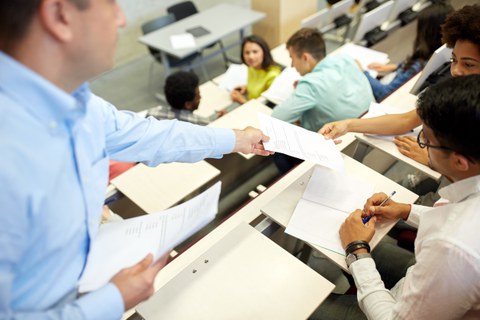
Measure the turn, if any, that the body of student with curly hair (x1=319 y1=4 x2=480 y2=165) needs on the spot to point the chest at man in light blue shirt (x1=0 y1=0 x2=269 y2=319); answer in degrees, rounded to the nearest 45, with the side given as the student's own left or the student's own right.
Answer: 0° — they already face them

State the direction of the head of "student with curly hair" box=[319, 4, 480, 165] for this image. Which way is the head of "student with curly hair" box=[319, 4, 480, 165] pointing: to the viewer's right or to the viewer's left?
to the viewer's left

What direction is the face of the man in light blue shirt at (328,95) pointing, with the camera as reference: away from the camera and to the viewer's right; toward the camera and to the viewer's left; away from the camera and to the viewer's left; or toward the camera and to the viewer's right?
away from the camera and to the viewer's left

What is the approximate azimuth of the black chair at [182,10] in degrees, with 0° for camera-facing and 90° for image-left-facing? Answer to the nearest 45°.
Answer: approximately 315°

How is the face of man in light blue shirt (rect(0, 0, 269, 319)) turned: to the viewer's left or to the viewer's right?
to the viewer's right

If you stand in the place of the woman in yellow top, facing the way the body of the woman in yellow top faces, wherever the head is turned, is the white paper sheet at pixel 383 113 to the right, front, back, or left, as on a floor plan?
left

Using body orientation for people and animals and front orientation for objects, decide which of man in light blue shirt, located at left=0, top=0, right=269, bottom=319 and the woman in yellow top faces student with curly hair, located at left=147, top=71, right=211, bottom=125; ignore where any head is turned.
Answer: the woman in yellow top

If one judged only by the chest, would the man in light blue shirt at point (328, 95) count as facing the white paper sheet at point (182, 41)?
yes

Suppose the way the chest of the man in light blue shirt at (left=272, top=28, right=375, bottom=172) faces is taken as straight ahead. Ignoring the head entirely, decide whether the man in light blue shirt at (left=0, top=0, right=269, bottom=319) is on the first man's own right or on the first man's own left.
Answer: on the first man's own left

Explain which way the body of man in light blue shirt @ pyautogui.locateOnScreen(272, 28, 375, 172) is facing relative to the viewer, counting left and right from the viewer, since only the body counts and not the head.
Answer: facing away from the viewer and to the left of the viewer
